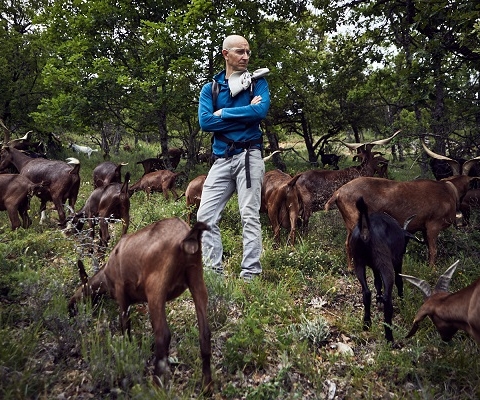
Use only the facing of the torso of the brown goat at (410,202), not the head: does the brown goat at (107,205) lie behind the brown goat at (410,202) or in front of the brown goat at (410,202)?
behind

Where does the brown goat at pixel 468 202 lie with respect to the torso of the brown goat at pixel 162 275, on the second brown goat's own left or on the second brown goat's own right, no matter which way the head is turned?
on the second brown goat's own right

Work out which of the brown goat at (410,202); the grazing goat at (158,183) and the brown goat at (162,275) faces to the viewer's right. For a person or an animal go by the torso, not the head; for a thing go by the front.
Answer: the brown goat at (410,202)

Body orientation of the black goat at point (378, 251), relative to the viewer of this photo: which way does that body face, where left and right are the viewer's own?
facing away from the viewer and to the right of the viewer

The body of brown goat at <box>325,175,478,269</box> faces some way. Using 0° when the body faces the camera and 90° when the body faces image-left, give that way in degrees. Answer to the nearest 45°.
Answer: approximately 270°

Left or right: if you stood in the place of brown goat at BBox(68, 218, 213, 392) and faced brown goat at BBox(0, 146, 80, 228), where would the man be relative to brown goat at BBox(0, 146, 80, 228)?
right

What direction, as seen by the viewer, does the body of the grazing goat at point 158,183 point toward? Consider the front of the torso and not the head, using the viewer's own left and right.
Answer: facing to the left of the viewer

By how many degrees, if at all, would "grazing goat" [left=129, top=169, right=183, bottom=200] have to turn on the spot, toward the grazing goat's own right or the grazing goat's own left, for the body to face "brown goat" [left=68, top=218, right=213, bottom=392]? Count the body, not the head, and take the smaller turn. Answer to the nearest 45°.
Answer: approximately 90° to the grazing goat's own left

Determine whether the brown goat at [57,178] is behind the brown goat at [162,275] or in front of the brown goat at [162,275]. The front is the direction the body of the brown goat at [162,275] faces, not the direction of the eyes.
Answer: in front
